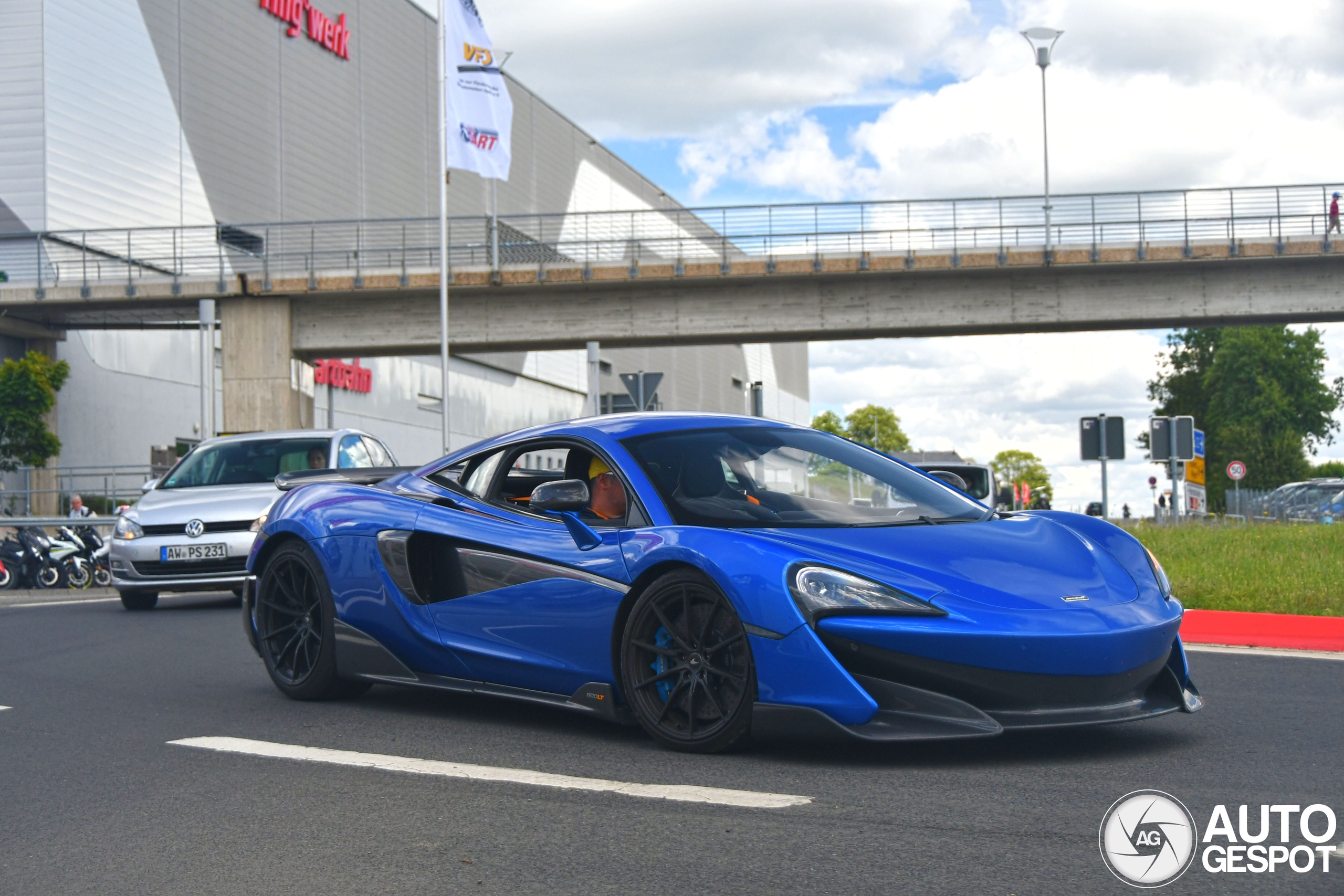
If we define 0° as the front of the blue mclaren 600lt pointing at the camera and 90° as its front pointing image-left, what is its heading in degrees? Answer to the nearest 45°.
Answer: approximately 315°

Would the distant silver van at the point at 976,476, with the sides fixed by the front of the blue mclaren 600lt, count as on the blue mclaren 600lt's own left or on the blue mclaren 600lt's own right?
on the blue mclaren 600lt's own left

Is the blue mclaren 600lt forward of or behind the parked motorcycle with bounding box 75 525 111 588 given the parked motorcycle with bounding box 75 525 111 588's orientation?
forward

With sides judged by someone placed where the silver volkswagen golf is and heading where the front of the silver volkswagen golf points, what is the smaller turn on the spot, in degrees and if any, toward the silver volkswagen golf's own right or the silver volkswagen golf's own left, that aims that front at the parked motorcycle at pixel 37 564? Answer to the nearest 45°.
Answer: approximately 135° to the silver volkswagen golf's own right

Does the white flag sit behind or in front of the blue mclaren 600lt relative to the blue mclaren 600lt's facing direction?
behind

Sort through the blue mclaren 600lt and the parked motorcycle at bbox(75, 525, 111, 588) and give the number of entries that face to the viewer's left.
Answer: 0

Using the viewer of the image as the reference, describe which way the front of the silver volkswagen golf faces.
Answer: facing the viewer and to the left of the viewer

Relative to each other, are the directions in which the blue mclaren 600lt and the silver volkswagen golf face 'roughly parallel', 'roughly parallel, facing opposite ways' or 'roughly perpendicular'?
roughly perpendicular

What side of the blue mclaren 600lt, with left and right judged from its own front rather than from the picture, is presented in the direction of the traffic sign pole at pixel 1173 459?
left

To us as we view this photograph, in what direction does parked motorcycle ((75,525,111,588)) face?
facing the viewer and to the right of the viewer

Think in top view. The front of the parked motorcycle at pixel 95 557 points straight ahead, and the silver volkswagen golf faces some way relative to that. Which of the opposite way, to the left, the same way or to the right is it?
to the right

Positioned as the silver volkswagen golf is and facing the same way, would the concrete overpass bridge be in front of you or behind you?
behind
